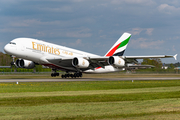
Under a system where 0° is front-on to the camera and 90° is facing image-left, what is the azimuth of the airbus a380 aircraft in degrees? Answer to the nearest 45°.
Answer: approximately 45°
